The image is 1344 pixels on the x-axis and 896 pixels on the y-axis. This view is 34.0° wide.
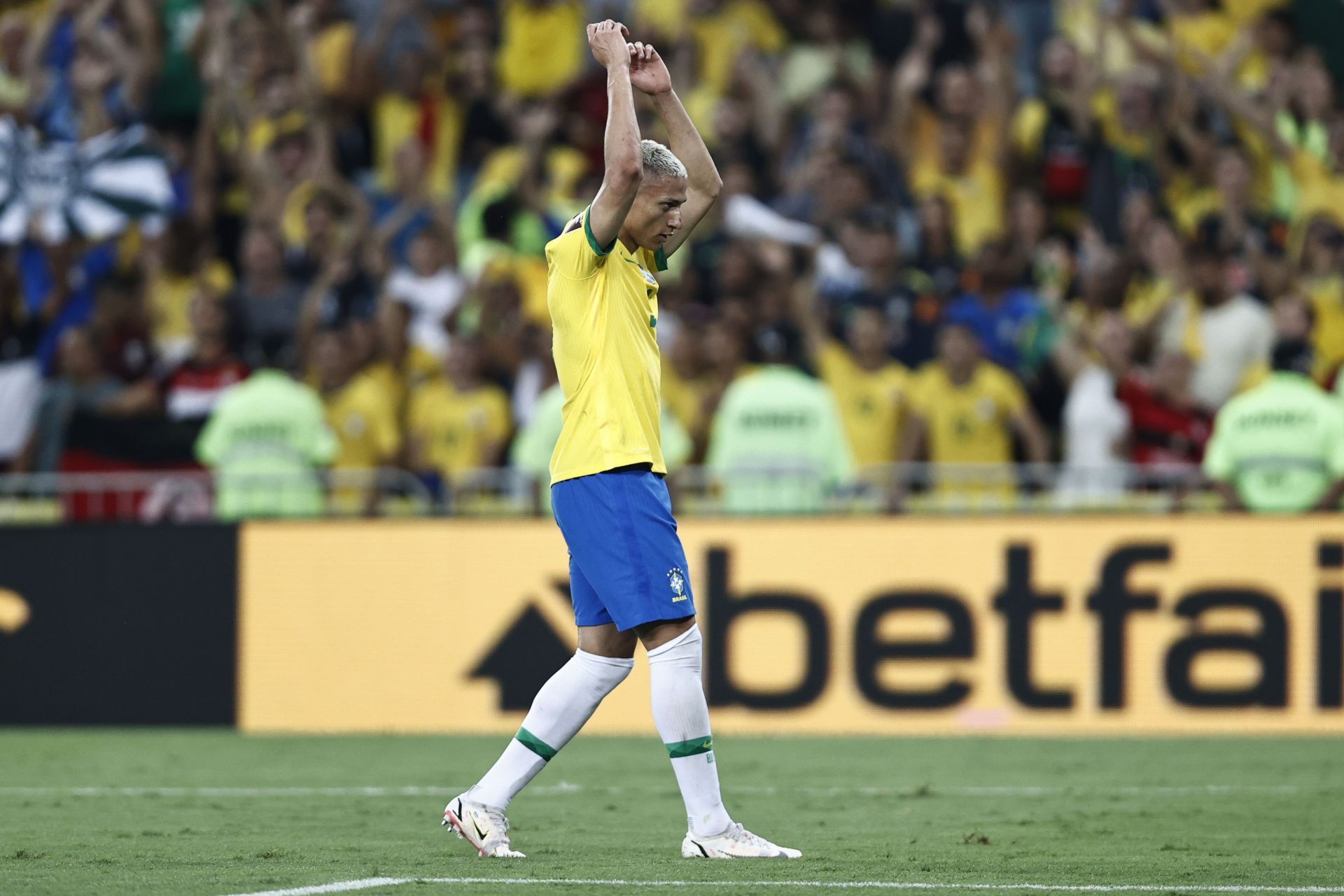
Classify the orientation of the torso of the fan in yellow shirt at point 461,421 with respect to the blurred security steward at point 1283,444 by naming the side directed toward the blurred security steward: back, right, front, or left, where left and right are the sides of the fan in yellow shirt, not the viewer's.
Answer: left

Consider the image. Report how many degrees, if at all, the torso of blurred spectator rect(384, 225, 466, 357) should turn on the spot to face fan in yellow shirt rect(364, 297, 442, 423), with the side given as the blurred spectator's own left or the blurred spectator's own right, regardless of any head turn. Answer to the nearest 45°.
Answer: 0° — they already face them

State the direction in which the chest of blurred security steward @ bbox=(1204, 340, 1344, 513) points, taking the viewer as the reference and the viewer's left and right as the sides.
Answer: facing away from the viewer

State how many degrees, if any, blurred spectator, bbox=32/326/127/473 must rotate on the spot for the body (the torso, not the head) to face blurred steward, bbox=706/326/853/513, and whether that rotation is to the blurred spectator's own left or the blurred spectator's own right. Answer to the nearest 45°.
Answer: approximately 45° to the blurred spectator's own left

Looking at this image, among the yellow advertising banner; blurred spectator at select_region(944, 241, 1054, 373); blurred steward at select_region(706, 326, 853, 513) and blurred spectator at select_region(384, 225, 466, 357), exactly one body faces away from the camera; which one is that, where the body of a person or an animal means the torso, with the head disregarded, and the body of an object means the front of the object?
blurred steward at select_region(706, 326, 853, 513)

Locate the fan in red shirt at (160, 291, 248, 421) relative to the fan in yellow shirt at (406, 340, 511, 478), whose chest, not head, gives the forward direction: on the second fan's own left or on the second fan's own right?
on the second fan's own right

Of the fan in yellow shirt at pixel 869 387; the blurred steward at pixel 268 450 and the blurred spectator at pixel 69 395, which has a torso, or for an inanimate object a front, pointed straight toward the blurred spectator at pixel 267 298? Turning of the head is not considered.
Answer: the blurred steward at pixel 268 450

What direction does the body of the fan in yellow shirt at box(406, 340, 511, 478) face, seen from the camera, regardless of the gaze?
toward the camera

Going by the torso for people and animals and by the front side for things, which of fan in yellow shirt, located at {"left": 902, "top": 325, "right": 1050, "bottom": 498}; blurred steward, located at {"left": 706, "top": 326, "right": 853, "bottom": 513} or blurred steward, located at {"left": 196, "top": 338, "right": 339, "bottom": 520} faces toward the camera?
the fan in yellow shirt

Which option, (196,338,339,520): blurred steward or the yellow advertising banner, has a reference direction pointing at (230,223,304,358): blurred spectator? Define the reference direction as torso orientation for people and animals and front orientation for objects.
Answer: (196,338,339,520): blurred steward

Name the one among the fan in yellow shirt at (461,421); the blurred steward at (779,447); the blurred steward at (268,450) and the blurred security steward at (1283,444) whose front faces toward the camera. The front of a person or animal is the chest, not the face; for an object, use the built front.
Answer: the fan in yellow shirt

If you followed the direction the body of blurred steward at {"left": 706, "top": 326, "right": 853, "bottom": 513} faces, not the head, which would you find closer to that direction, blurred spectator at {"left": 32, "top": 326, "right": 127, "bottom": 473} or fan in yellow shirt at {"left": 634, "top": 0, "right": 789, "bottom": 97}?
the fan in yellow shirt

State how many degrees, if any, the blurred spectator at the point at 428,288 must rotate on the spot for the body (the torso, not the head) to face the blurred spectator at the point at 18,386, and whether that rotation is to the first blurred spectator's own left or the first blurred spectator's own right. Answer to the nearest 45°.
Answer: approximately 90° to the first blurred spectator's own right

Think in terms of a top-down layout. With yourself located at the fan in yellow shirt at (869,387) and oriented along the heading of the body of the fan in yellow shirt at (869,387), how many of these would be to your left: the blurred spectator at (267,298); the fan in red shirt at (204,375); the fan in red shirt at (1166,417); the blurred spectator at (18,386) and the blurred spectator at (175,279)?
1
